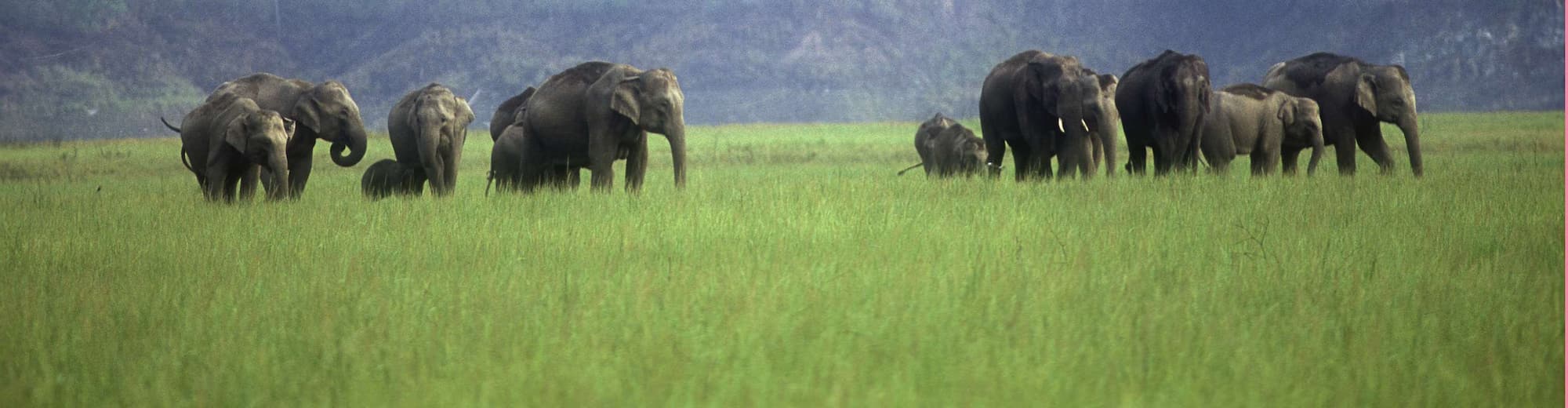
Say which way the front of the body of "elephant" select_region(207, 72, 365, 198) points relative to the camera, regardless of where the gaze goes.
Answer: to the viewer's right

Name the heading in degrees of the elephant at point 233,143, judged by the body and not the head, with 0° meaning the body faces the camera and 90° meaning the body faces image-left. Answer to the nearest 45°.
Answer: approximately 315°

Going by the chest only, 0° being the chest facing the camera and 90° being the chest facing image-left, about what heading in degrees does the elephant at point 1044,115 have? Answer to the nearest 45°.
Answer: approximately 315°

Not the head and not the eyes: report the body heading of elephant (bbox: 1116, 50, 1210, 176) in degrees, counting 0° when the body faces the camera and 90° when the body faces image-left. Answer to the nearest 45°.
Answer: approximately 315°

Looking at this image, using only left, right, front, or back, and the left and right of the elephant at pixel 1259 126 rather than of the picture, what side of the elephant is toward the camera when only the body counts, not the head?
right

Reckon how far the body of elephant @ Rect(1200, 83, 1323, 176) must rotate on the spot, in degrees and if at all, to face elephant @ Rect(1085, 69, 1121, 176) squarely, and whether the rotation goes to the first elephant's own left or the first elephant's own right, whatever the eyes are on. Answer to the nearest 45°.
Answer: approximately 135° to the first elephant's own right

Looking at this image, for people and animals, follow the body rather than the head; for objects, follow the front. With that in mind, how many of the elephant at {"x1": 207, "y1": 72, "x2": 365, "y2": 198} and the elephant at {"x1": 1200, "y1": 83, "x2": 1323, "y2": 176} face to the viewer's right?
2

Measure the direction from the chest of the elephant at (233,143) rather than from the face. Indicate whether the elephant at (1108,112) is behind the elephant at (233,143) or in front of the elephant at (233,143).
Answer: in front

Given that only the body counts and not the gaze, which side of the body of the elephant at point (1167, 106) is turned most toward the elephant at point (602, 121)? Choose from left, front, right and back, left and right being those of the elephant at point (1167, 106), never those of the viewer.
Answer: right
